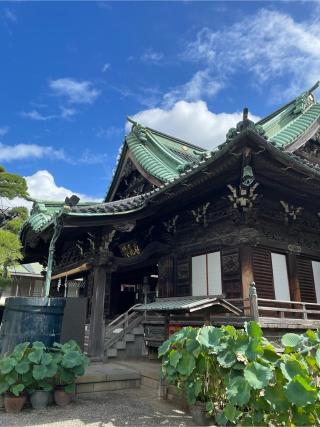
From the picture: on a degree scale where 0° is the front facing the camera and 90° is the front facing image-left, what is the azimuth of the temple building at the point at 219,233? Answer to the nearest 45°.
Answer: approximately 45°

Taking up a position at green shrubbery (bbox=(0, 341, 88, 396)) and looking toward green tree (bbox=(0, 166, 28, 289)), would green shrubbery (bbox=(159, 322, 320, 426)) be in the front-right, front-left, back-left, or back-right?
back-right

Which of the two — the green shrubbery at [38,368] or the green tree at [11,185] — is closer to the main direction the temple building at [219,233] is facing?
the green shrubbery

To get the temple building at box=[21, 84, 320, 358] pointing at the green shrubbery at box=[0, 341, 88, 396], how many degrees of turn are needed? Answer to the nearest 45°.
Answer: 0° — it already faces it

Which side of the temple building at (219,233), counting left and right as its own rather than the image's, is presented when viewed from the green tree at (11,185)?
right

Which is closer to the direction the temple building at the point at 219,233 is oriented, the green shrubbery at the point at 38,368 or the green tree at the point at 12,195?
the green shrubbery

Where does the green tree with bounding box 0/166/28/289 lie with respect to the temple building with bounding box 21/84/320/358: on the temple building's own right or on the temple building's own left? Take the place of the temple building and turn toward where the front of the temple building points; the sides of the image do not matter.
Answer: on the temple building's own right

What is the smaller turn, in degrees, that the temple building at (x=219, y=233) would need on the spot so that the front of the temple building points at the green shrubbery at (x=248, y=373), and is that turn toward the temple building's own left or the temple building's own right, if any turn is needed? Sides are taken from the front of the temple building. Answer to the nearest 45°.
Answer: approximately 45° to the temple building's own left
